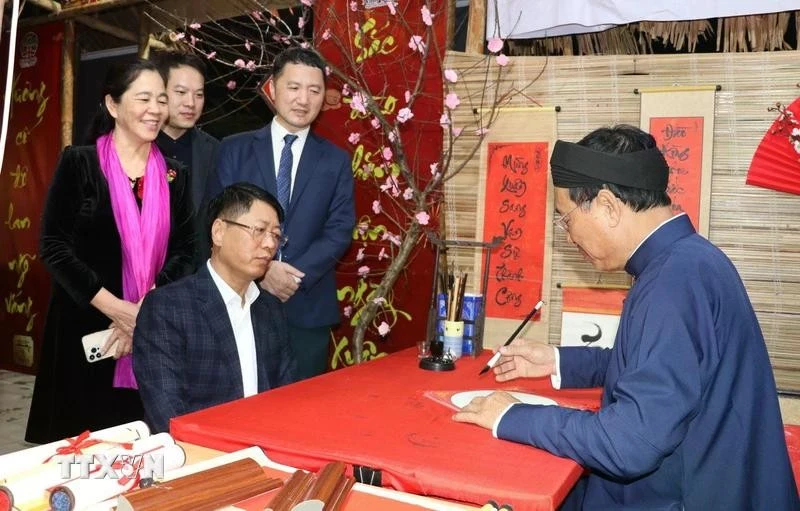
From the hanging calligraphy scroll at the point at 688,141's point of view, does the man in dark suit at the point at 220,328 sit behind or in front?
in front

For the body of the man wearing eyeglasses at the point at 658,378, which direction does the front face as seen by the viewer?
to the viewer's left

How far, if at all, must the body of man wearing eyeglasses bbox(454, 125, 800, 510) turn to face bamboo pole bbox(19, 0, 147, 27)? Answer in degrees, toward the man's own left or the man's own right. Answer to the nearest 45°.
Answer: approximately 45° to the man's own right

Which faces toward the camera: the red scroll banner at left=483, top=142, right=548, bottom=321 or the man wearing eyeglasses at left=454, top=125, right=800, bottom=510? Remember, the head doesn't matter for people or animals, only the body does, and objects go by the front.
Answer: the red scroll banner

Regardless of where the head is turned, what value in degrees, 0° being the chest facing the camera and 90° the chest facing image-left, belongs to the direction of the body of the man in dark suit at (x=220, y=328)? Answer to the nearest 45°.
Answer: approximately 315°

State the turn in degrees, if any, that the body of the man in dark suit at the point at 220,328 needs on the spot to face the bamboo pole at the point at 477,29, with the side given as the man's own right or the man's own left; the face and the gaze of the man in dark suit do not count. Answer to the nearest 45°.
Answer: approximately 90° to the man's own left

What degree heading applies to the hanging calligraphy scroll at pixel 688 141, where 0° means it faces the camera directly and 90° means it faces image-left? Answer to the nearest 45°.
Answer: approximately 0°

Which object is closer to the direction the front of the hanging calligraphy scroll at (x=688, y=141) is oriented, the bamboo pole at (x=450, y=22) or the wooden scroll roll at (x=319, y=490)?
the wooden scroll roll

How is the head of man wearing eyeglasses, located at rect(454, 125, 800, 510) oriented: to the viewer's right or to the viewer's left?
to the viewer's left

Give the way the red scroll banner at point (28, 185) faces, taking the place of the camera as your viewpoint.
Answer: facing the viewer

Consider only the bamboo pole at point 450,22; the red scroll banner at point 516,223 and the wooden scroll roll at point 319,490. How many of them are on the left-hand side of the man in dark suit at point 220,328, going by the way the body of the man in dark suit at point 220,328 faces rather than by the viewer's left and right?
2

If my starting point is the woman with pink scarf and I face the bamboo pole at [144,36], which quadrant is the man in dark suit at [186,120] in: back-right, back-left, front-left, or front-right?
front-right

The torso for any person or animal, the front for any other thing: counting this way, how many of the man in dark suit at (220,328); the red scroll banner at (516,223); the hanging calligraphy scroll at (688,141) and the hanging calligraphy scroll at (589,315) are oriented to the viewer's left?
0

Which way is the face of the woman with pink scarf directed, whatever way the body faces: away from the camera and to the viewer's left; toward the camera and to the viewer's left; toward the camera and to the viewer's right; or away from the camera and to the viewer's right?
toward the camera and to the viewer's right
